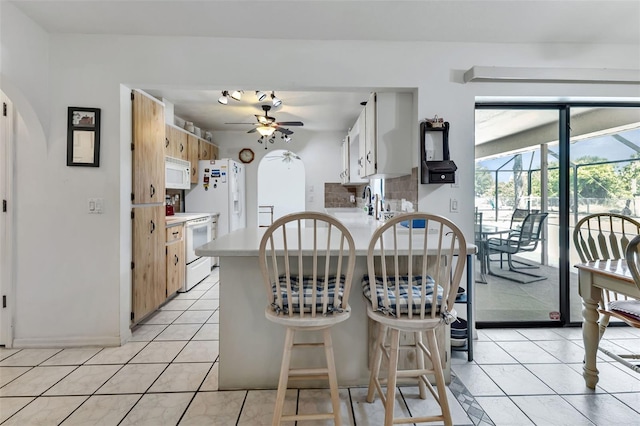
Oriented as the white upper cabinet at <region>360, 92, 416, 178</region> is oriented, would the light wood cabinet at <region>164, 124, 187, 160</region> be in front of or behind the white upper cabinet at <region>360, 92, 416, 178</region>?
in front

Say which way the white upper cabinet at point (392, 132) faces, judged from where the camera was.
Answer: facing to the left of the viewer

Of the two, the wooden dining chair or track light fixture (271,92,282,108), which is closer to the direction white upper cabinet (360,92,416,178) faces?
the track light fixture

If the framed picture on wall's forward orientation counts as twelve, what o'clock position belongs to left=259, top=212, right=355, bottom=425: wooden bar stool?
The wooden bar stool is roughly at 11 o'clock from the framed picture on wall.

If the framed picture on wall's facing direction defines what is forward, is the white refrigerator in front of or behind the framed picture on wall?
behind

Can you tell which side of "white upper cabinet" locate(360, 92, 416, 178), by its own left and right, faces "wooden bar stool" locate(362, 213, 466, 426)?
left

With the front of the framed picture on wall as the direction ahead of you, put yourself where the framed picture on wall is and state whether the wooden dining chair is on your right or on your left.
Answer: on your left

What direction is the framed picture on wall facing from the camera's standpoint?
toward the camera

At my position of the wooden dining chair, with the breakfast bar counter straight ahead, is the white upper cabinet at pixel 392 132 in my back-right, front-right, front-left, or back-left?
front-right

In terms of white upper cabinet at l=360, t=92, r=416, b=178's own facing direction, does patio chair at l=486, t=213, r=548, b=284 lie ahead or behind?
behind

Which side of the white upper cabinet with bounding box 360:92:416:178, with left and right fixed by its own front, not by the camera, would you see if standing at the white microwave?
front

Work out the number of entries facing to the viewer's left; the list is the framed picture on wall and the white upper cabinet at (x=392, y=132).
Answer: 1

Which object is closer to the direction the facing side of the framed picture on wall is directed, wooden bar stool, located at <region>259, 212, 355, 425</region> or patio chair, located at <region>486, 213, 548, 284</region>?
the wooden bar stool

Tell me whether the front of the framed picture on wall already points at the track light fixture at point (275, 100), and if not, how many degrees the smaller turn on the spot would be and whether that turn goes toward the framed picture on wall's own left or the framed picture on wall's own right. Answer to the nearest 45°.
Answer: approximately 90° to the framed picture on wall's own left

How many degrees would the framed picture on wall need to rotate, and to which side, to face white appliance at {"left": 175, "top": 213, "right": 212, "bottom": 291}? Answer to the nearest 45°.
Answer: approximately 135° to its left
